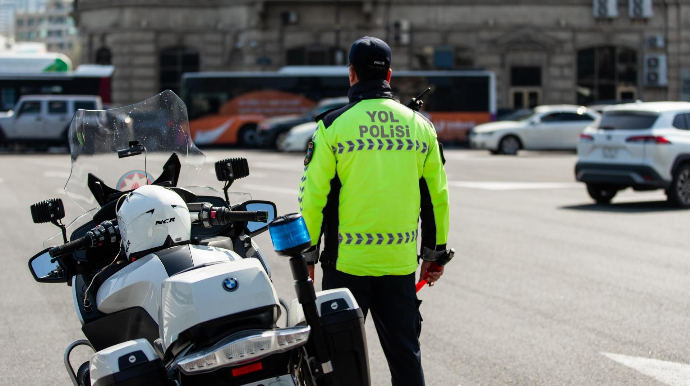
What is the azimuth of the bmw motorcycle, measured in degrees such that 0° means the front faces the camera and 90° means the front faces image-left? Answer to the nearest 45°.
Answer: approximately 135°

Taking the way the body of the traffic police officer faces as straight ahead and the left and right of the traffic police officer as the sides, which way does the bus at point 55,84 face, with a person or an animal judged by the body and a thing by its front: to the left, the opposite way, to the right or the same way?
to the left

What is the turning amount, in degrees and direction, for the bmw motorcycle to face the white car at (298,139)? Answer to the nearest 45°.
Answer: approximately 45° to its right

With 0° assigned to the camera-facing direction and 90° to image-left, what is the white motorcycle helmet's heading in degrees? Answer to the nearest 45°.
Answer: approximately 135°

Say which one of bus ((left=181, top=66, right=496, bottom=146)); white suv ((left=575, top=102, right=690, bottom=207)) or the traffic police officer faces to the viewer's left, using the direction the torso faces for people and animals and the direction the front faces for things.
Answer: the bus

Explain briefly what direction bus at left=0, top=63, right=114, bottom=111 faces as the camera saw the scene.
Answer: facing to the left of the viewer

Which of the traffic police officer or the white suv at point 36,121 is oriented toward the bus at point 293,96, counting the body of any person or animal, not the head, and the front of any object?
the traffic police officer

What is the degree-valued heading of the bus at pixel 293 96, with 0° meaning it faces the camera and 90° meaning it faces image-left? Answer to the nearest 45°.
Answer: approximately 90°

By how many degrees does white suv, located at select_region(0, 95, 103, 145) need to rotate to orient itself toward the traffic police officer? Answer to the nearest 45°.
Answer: approximately 90° to its left

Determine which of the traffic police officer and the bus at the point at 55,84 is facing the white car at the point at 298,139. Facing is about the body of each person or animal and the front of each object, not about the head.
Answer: the traffic police officer

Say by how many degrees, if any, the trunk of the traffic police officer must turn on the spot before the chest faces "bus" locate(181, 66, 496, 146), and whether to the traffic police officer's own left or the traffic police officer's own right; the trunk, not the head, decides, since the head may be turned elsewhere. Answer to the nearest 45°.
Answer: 0° — they already face it

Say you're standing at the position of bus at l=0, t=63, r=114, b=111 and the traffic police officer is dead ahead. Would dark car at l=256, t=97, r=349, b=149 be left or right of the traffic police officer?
left
